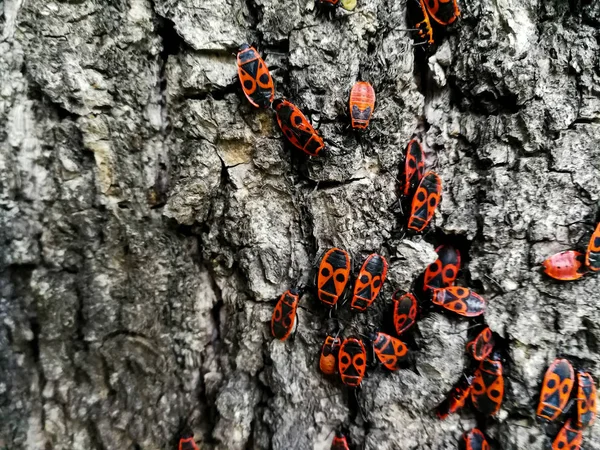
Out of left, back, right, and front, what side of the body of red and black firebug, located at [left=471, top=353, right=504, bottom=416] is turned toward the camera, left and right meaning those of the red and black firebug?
back

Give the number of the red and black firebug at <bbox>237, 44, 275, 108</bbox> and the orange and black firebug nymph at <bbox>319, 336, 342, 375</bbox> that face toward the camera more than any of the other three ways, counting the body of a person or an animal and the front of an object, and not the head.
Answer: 0

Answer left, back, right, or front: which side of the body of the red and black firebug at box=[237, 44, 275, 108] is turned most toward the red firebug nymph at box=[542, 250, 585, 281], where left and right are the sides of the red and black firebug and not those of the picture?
right

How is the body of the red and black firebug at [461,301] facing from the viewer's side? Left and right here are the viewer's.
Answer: facing to the left of the viewer
